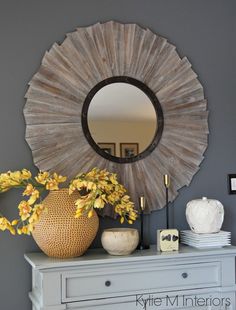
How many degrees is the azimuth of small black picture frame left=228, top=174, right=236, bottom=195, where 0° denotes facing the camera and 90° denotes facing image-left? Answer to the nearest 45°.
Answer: approximately 0°

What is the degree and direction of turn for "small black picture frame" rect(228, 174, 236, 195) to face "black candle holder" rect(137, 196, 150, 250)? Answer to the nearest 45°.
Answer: approximately 45° to its right

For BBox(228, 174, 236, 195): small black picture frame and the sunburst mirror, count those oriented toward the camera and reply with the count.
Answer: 2

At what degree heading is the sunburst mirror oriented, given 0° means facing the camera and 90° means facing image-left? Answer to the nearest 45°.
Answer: approximately 0°

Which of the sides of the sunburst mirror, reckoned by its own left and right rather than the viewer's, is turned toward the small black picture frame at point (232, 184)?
left
